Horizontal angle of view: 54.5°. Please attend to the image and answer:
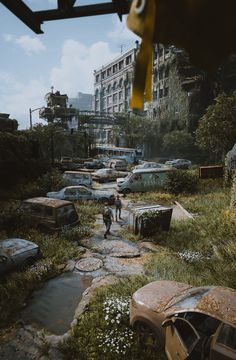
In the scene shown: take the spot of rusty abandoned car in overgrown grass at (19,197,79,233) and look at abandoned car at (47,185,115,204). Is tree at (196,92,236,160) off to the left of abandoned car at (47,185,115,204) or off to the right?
right

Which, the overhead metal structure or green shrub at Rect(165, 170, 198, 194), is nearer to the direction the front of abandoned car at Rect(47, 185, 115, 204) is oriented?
the green shrub

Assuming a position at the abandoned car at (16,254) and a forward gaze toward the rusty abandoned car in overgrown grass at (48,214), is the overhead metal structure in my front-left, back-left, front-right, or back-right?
back-right

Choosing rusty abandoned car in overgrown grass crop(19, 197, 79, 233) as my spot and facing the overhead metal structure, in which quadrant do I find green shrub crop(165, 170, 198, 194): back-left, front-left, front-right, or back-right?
back-left

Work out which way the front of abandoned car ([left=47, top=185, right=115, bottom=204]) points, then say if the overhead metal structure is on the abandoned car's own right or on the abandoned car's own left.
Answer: on the abandoned car's own right

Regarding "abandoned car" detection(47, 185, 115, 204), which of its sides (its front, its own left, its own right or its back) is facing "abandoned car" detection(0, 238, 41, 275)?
right

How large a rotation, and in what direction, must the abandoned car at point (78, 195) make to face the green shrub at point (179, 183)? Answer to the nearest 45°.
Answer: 0° — it already faces it

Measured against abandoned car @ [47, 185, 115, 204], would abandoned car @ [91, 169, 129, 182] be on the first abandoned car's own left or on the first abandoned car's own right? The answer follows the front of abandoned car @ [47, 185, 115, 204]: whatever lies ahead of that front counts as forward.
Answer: on the first abandoned car's own left

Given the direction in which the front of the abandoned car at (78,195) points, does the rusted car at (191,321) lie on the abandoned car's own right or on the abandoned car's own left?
on the abandoned car's own right
